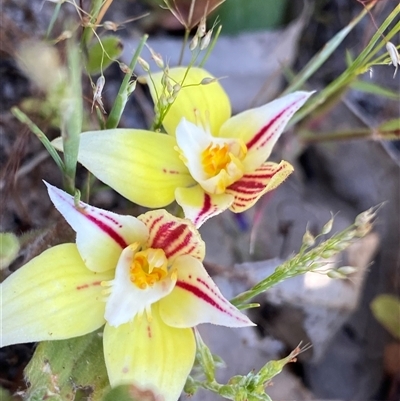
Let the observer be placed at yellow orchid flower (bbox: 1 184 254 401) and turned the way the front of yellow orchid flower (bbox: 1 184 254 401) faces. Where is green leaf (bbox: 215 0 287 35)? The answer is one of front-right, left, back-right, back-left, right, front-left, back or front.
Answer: back

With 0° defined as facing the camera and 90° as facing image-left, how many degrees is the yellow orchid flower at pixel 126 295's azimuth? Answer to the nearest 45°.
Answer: approximately 0°
